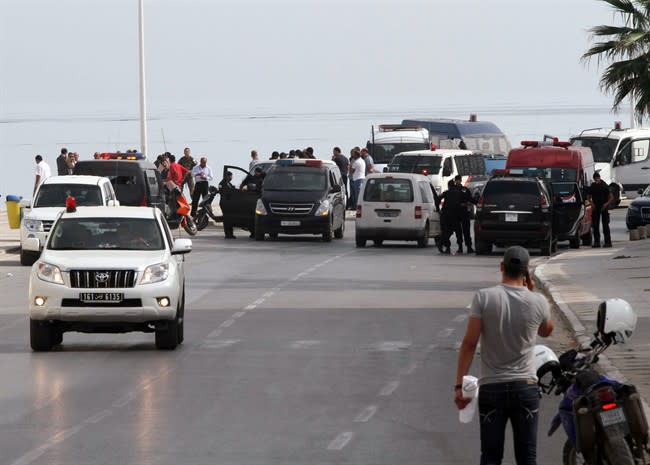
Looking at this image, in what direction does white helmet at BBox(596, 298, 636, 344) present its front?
to the viewer's left

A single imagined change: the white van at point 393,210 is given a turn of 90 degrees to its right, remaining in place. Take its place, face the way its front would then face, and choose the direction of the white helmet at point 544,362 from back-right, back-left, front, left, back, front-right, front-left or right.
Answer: right

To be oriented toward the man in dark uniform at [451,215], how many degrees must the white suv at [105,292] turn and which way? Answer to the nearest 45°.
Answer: approximately 135° to its left

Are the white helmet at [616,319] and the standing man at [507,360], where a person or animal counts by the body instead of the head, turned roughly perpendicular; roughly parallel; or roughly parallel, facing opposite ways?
roughly perpendicular

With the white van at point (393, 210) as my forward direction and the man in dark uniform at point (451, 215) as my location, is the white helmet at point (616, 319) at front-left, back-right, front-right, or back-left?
back-left

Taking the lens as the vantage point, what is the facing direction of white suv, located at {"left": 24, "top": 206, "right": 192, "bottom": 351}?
facing the viewer
